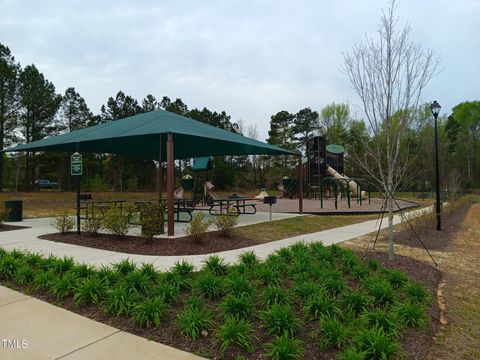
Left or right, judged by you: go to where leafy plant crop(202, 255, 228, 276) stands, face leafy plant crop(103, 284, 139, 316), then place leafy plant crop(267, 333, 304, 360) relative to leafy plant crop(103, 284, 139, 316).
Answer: left

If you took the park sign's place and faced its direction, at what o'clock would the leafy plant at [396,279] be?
The leafy plant is roughly at 11 o'clock from the park sign.

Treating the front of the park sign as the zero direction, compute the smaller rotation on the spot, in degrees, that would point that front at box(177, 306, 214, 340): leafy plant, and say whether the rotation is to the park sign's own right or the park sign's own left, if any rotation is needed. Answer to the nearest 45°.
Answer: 0° — it already faces it

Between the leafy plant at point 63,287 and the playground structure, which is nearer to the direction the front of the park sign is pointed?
the leafy plant

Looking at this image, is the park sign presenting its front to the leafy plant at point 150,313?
yes

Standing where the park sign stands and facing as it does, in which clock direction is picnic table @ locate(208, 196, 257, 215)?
The picnic table is roughly at 8 o'clock from the park sign.

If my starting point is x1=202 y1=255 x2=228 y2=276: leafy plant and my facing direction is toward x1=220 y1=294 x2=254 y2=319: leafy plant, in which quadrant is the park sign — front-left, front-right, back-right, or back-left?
back-right

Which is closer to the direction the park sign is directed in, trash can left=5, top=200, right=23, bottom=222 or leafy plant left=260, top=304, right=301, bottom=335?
the leafy plant

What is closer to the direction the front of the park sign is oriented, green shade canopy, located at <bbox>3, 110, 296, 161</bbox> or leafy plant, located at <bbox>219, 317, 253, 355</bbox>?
the leafy plant

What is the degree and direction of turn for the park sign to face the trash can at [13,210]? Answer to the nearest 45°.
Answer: approximately 135° to its right

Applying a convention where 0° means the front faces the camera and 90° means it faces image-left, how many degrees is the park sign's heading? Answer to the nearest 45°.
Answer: approximately 0°

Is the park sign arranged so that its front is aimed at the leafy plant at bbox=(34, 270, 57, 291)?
yes

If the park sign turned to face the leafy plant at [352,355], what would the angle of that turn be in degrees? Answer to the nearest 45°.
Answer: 0° — it already faces it

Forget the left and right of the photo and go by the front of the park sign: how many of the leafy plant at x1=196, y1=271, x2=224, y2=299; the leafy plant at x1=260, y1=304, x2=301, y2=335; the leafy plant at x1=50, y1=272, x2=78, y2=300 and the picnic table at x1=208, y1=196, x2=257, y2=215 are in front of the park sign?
3

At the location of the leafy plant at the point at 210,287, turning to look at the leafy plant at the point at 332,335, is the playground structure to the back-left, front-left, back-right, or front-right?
back-left

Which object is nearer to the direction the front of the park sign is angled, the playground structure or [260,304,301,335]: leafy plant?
the leafy plant
